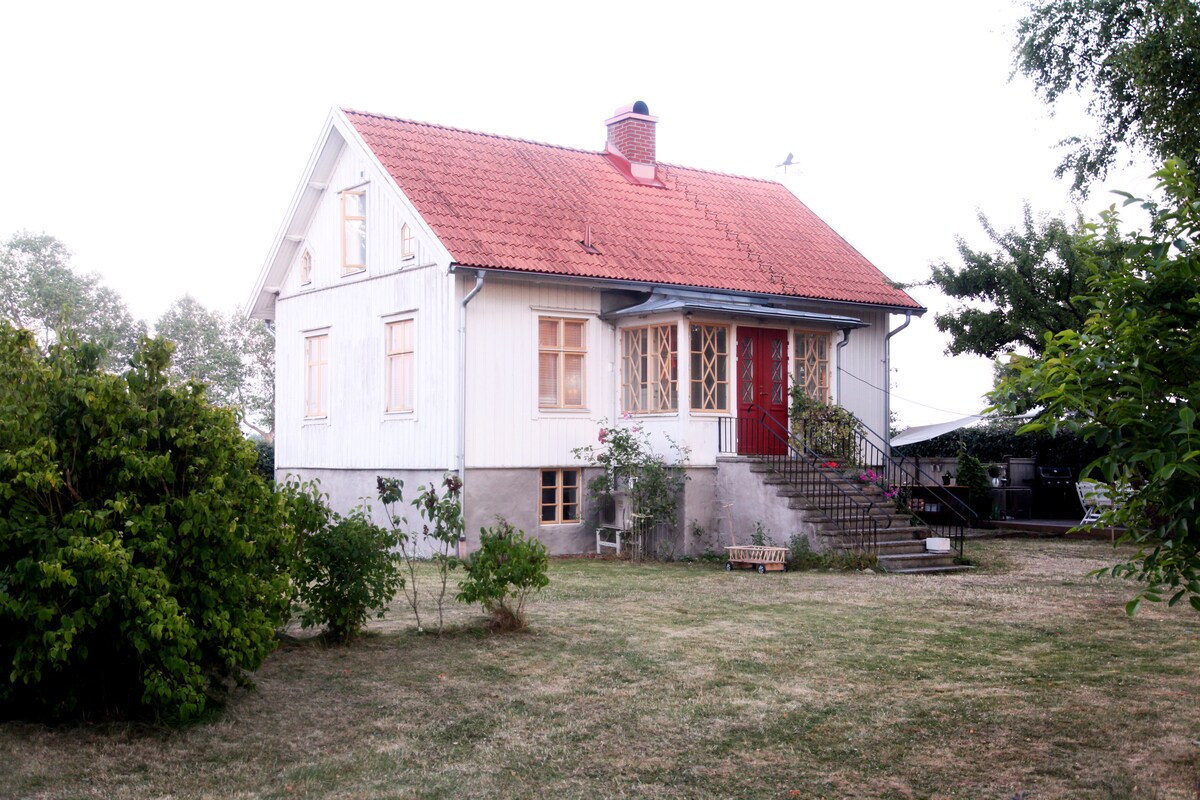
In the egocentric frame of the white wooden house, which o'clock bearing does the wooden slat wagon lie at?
The wooden slat wagon is roughly at 12 o'clock from the white wooden house.

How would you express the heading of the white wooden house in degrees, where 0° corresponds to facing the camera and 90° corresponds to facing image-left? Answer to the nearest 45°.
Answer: approximately 315°

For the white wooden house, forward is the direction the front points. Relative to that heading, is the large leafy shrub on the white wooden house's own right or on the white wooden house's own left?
on the white wooden house's own right

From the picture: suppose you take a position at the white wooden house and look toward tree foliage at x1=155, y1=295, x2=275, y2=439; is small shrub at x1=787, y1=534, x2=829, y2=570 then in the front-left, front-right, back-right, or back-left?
back-right

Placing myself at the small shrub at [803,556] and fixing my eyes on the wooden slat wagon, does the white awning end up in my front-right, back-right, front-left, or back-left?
back-right

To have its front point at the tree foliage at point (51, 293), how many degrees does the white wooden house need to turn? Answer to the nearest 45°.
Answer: approximately 180°

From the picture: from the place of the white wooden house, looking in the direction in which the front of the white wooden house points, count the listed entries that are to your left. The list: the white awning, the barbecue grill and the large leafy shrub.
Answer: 2

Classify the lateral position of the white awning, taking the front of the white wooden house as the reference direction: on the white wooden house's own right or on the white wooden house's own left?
on the white wooden house's own left

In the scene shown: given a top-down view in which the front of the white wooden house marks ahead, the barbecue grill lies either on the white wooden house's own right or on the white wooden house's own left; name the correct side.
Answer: on the white wooden house's own left

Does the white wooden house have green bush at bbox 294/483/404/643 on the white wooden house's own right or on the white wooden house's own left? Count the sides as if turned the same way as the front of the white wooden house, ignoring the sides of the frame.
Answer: on the white wooden house's own right
